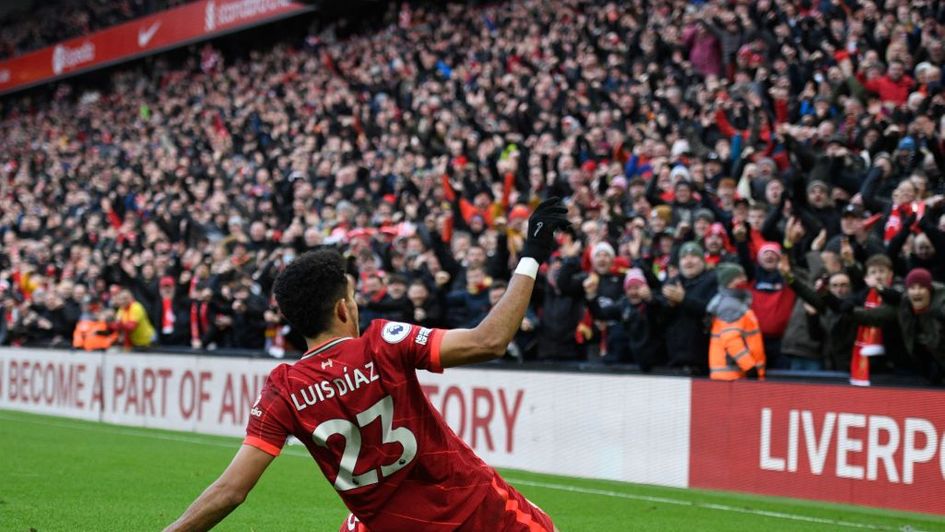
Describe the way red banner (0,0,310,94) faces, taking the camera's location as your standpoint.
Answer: facing the viewer and to the left of the viewer

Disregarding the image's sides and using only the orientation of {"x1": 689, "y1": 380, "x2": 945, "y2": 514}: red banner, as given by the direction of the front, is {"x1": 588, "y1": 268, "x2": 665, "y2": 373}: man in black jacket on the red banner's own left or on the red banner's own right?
on the red banner's own right

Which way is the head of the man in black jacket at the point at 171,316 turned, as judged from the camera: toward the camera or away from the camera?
toward the camera

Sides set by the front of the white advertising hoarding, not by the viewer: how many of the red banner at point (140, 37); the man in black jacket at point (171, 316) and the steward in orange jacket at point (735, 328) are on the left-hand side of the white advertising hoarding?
1

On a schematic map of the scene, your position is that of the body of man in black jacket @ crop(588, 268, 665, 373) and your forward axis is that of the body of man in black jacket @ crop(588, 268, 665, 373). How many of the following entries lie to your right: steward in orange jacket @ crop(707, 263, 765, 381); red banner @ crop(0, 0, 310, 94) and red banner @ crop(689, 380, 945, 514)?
1

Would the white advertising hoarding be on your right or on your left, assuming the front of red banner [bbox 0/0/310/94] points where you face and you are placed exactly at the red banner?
on your left

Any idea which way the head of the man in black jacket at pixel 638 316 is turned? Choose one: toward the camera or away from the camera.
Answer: toward the camera

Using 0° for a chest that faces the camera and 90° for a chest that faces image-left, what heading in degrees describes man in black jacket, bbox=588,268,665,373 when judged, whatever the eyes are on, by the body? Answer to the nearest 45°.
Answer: approximately 45°

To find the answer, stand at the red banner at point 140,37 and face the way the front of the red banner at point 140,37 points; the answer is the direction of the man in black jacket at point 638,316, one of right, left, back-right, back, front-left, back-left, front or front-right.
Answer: front-left

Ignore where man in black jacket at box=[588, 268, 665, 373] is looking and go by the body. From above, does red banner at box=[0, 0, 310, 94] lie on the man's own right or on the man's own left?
on the man's own right

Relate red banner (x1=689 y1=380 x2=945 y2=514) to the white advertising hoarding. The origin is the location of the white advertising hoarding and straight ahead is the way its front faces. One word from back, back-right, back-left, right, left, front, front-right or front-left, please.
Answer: left

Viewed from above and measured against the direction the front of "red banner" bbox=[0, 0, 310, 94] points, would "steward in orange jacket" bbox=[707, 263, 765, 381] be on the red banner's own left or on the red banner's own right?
on the red banner's own left

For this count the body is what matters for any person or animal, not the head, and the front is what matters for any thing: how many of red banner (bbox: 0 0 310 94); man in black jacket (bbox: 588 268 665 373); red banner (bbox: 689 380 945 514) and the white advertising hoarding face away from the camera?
0
